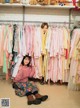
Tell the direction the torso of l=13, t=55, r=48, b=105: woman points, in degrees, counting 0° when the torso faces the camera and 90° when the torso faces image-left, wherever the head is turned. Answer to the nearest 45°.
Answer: approximately 315°
